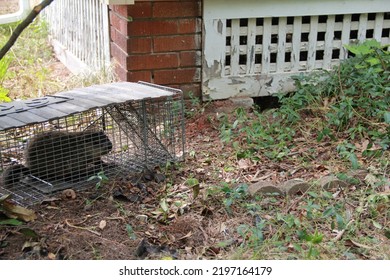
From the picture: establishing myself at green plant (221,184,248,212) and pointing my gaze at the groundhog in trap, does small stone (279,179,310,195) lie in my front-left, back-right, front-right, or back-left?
back-right

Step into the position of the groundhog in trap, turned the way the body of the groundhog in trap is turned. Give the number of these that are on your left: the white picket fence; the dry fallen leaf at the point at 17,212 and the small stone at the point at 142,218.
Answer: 1

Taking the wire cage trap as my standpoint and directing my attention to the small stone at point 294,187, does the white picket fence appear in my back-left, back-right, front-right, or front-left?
back-left

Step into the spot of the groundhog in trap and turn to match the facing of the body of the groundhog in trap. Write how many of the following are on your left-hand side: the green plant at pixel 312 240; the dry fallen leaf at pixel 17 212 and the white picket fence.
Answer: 1
